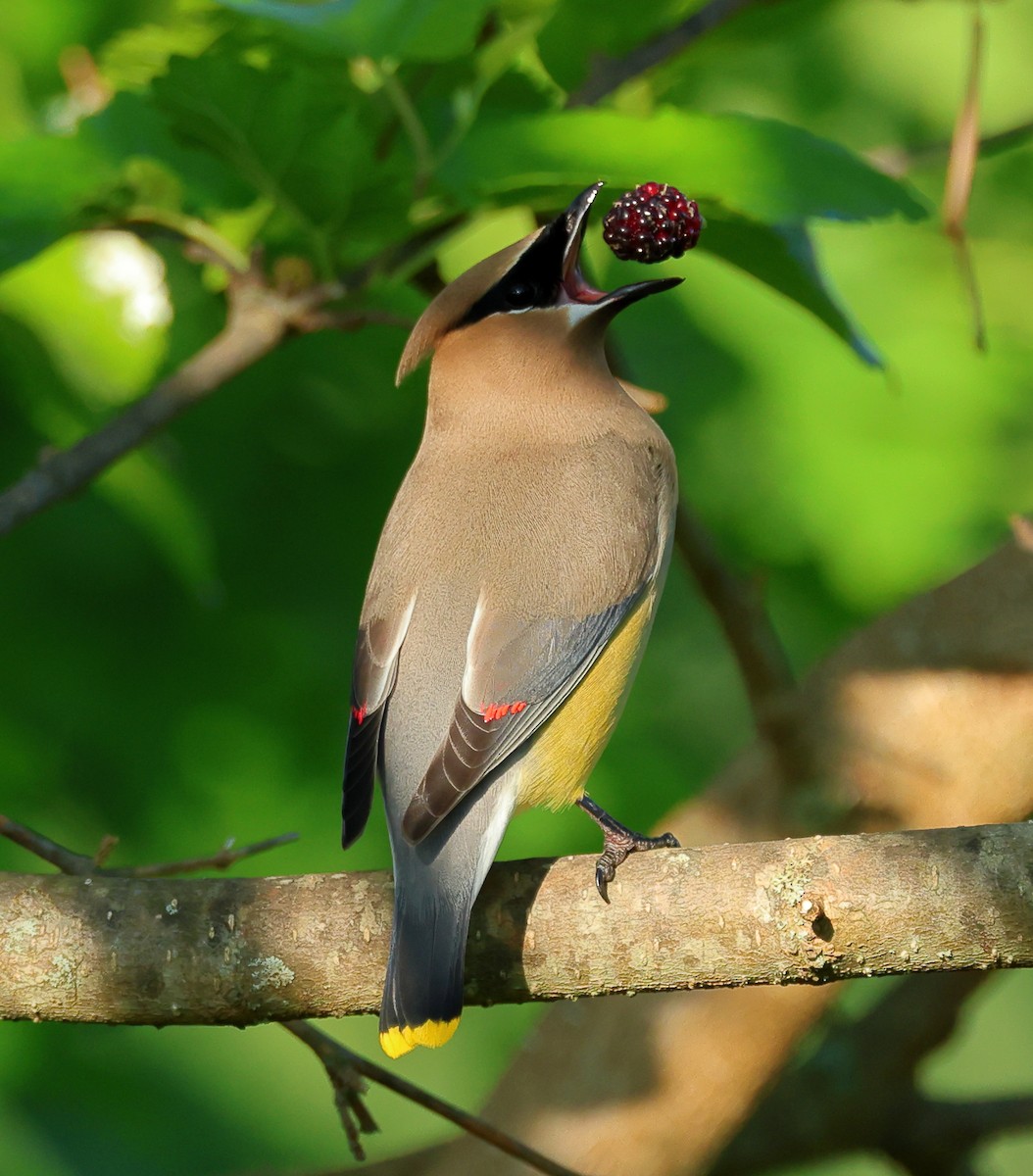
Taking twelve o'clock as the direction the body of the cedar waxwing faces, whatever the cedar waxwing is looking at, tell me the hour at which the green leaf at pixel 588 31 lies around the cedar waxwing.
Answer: The green leaf is roughly at 12 o'clock from the cedar waxwing.

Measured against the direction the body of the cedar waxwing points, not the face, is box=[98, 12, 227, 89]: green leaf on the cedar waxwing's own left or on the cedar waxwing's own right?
on the cedar waxwing's own left

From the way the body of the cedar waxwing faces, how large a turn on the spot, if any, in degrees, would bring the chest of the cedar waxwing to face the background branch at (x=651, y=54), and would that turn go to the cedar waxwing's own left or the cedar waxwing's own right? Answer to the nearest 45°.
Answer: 0° — it already faces it

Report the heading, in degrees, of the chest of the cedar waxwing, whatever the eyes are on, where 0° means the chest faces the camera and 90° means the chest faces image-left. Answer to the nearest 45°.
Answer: approximately 225°

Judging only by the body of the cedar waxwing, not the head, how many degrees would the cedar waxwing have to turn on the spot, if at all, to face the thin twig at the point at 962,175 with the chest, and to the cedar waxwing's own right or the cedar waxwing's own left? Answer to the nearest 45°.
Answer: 0° — it already faces it
